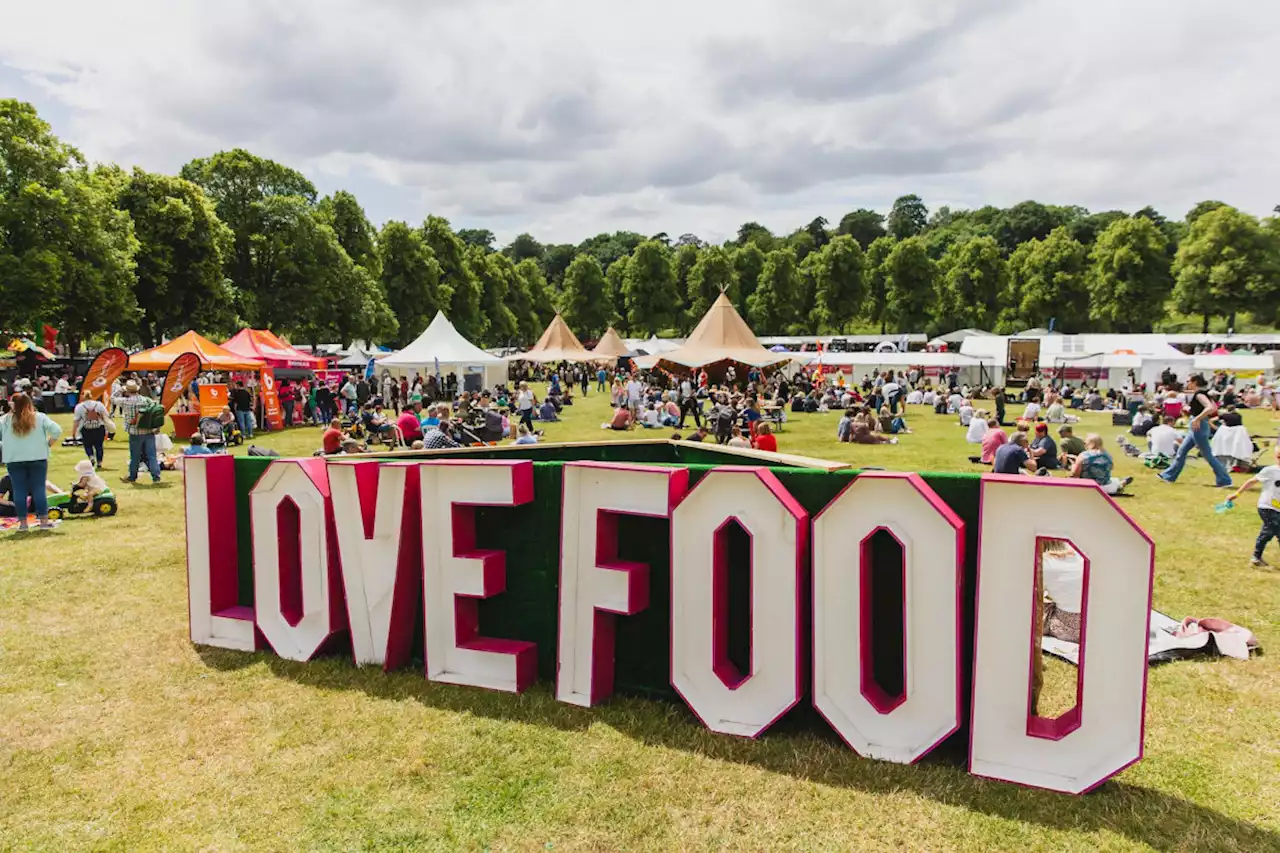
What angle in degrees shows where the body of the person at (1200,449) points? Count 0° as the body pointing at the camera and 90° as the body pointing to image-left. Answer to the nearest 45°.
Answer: approximately 90°

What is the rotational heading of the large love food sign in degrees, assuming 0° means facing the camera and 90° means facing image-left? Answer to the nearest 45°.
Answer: approximately 45°

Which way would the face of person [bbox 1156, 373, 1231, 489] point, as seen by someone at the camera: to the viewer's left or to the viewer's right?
to the viewer's left

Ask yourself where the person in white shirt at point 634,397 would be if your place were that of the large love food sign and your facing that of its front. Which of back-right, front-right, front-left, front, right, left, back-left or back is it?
back-right
